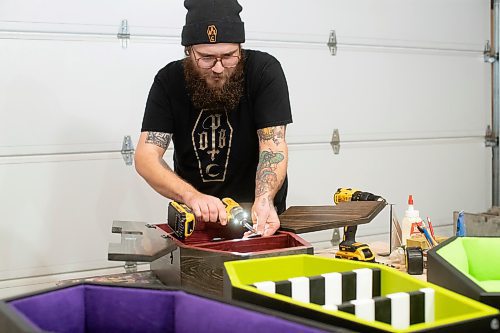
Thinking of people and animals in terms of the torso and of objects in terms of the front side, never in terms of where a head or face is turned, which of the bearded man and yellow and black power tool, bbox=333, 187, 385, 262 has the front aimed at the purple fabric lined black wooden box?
the bearded man

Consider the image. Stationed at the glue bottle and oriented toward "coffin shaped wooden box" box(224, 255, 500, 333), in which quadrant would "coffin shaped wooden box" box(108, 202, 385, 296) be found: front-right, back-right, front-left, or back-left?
front-right

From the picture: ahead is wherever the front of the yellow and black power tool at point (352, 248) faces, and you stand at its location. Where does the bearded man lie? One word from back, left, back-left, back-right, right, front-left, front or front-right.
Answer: back-left

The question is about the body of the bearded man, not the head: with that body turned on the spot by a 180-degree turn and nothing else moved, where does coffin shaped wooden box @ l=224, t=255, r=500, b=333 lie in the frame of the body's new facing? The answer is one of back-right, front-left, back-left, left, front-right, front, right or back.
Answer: back

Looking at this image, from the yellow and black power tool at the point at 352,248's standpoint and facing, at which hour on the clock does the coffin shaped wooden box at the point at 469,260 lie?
The coffin shaped wooden box is roughly at 2 o'clock from the yellow and black power tool.

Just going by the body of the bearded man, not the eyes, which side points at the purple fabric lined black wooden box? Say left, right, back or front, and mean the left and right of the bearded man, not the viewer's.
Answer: front

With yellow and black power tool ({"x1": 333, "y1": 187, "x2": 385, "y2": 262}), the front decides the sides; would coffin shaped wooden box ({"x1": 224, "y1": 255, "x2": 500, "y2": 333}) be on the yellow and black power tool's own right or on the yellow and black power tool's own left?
on the yellow and black power tool's own right

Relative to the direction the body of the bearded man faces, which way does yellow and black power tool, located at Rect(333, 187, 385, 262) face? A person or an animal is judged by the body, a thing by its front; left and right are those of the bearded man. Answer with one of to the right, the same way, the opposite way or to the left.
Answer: to the left

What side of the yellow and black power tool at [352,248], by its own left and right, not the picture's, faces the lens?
right

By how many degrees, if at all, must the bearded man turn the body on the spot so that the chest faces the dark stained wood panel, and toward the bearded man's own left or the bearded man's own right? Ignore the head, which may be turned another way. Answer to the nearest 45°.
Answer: approximately 45° to the bearded man's own left

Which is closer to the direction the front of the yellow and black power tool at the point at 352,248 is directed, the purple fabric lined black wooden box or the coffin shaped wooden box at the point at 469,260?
the coffin shaped wooden box

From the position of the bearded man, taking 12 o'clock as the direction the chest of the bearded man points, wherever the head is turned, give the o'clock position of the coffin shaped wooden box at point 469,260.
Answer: The coffin shaped wooden box is roughly at 11 o'clock from the bearded man.

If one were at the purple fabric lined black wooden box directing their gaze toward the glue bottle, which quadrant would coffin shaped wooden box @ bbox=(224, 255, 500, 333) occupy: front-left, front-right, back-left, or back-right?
front-right

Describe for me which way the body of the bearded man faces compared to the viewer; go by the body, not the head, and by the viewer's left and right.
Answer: facing the viewer
